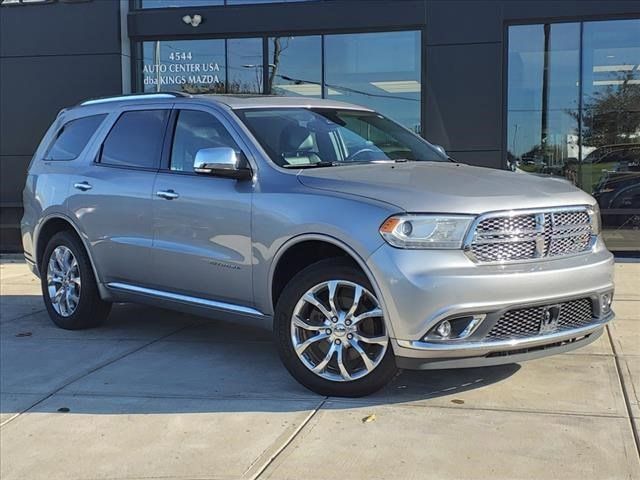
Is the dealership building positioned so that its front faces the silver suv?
yes

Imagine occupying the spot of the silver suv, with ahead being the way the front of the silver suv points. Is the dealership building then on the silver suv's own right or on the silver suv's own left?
on the silver suv's own left

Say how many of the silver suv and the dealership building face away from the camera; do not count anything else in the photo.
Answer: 0

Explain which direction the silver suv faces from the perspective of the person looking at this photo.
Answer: facing the viewer and to the right of the viewer
